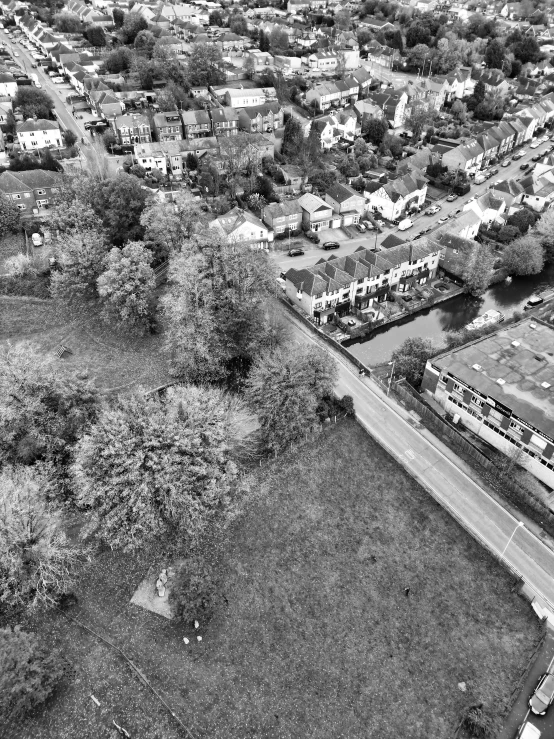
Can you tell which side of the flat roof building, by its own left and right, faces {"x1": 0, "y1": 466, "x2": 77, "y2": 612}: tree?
front

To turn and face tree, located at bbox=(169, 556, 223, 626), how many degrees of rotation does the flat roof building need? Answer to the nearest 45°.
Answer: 0° — it already faces it

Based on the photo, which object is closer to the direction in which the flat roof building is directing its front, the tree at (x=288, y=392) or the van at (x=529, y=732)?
the tree

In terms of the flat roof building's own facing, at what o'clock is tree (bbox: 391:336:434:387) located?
The tree is roughly at 2 o'clock from the flat roof building.

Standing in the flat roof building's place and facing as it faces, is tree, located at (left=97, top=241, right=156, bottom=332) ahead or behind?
ahead

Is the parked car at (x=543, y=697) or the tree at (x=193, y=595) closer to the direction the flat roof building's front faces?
the tree

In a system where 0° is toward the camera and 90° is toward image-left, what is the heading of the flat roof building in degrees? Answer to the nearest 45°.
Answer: approximately 45°

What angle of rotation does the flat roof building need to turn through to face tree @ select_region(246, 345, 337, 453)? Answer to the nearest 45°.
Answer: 0° — it already faces it

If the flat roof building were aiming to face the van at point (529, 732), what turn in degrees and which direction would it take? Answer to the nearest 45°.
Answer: approximately 45° to its left

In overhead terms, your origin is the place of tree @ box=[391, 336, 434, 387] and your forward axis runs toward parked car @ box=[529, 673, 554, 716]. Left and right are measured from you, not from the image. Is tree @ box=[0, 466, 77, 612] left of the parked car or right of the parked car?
right

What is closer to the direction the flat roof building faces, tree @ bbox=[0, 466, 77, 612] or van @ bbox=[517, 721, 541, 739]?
the tree

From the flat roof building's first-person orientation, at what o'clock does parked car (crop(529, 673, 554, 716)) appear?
The parked car is roughly at 10 o'clock from the flat roof building.

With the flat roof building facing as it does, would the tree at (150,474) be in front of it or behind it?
in front
